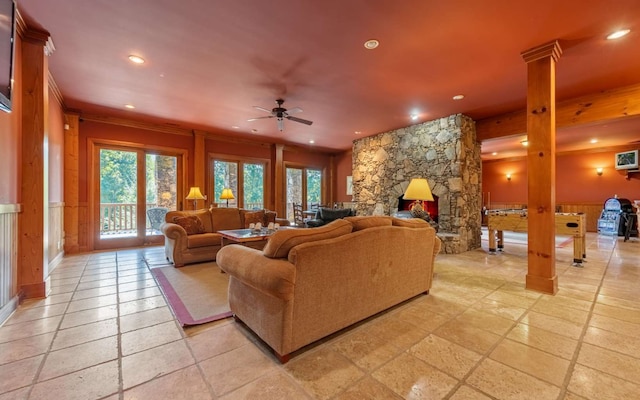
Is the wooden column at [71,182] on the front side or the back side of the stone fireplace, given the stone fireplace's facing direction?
on the front side

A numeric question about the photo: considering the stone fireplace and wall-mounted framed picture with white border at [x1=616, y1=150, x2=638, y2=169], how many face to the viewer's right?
0

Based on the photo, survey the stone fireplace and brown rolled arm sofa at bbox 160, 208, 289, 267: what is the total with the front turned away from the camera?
0

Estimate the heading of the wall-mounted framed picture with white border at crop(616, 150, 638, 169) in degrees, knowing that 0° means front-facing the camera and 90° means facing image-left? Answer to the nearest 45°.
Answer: approximately 45°

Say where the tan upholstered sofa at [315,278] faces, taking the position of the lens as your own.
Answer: facing away from the viewer and to the left of the viewer

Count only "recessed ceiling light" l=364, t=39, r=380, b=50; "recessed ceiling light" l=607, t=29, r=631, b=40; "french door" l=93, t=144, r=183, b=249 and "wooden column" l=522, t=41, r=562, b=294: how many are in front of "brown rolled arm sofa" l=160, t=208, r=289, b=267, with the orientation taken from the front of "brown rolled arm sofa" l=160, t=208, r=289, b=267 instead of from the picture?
3

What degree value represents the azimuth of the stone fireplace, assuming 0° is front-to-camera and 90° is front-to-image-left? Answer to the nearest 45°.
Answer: approximately 45°
